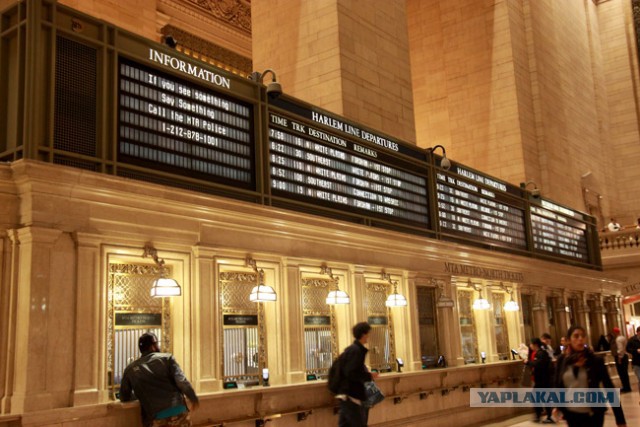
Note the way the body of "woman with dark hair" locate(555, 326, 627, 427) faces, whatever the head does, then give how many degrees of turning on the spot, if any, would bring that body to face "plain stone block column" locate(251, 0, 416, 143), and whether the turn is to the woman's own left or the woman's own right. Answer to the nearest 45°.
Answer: approximately 135° to the woman's own right

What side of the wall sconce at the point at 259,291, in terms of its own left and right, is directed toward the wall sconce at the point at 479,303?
left

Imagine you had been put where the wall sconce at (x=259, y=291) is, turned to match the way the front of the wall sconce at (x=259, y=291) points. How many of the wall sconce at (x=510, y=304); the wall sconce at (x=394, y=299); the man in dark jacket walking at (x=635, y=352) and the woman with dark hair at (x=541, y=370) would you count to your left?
4

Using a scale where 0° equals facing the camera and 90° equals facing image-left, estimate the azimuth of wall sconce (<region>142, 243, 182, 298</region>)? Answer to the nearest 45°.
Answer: approximately 315°

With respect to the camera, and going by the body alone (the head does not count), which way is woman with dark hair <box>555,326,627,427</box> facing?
toward the camera

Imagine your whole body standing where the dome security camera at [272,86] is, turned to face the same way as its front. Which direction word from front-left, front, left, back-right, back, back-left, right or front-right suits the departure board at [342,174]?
left

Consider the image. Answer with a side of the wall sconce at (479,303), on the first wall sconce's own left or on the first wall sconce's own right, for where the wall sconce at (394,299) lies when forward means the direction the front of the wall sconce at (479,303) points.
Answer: on the first wall sconce's own right

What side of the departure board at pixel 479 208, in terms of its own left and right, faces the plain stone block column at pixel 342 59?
right

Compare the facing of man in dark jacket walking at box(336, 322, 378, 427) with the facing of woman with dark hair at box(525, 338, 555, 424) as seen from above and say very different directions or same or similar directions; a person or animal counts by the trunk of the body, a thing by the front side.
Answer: very different directions

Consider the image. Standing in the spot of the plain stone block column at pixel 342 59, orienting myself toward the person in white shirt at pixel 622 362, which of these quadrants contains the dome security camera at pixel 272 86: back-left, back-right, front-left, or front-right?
back-right
